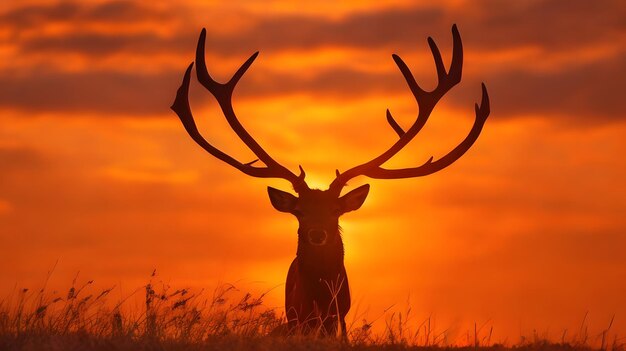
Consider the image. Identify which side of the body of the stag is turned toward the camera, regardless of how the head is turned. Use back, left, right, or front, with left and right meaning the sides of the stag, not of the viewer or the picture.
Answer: front
